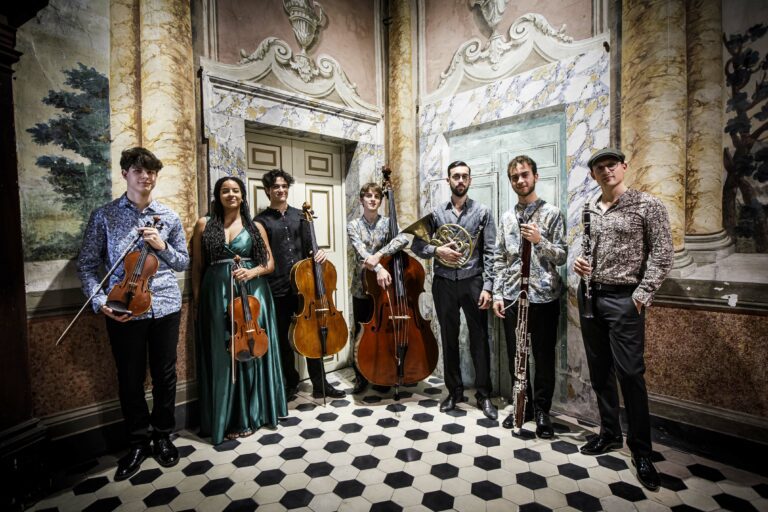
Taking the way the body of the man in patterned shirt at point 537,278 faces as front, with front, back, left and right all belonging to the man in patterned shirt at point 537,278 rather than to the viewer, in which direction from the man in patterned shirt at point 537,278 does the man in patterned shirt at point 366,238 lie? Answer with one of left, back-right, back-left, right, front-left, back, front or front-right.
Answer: right

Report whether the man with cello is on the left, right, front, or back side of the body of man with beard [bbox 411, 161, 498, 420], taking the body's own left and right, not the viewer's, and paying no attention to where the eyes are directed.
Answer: right

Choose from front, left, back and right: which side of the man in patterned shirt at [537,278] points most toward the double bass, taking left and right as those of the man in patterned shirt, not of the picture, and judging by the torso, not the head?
right

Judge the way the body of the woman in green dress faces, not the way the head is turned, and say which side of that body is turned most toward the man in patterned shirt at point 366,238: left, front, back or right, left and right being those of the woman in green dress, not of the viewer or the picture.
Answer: left

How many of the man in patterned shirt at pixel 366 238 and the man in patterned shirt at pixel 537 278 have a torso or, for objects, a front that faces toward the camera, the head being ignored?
2
